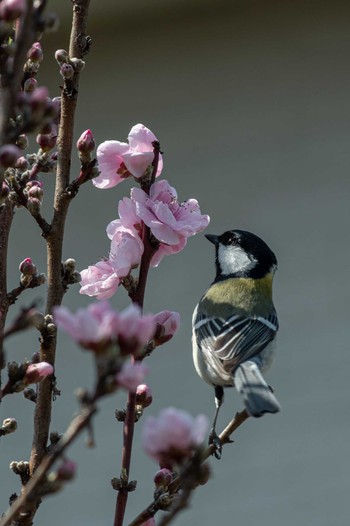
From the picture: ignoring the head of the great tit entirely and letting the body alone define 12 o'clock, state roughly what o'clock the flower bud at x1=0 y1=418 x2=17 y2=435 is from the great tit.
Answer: The flower bud is roughly at 8 o'clock from the great tit.

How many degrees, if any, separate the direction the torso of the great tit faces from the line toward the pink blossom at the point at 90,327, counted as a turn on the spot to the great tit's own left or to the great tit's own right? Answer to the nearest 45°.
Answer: approximately 135° to the great tit's own left

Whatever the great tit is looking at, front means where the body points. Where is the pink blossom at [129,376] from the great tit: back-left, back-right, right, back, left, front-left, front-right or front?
back-left

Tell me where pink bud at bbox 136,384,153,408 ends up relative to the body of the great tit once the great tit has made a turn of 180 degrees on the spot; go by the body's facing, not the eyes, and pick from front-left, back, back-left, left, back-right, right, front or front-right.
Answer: front-right

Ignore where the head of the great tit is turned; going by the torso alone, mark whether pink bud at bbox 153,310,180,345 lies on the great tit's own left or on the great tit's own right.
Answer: on the great tit's own left

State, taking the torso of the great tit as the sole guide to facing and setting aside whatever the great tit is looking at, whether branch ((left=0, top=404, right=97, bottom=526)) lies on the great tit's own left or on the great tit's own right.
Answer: on the great tit's own left

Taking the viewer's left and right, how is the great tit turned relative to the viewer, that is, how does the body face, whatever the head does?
facing away from the viewer and to the left of the viewer
